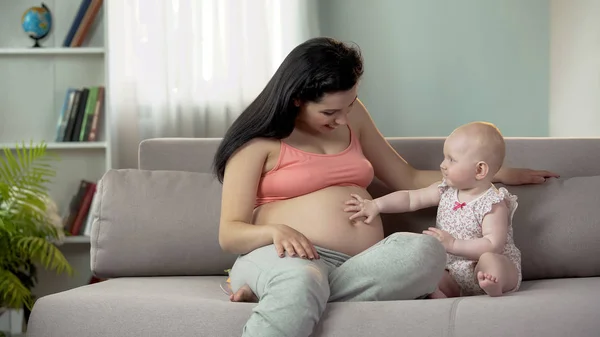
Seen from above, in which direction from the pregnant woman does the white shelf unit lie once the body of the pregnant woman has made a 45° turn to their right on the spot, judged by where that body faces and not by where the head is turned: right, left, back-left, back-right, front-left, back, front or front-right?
back-right

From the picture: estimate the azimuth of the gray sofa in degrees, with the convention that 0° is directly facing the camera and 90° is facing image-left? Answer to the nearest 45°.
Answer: approximately 0°

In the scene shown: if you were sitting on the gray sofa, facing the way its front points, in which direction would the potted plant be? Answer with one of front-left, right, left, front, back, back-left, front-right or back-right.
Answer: back-right

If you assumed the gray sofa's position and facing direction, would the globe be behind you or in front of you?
behind

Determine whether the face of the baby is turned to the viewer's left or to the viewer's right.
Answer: to the viewer's left

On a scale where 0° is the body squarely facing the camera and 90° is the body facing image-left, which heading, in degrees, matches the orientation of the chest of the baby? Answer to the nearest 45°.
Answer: approximately 45°

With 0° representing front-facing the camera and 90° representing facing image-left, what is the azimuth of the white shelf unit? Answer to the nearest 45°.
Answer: approximately 0°

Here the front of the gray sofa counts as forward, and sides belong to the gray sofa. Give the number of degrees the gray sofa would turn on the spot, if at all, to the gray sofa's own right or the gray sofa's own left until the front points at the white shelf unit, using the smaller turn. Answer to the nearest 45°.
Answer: approximately 135° to the gray sofa's own right

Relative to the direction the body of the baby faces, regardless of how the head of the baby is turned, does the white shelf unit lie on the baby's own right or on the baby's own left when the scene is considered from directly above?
on the baby's own right

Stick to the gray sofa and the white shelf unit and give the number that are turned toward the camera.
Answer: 2
